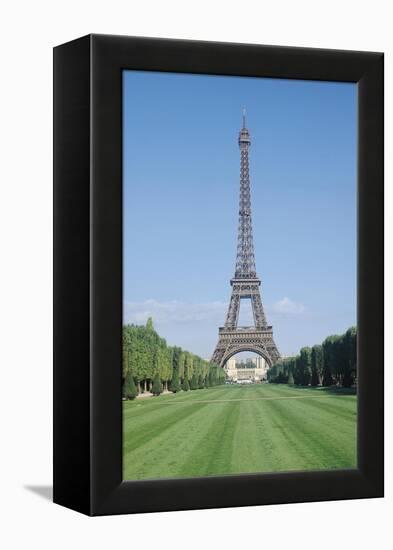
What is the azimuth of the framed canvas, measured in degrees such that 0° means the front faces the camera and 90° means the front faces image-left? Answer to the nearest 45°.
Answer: approximately 315°
